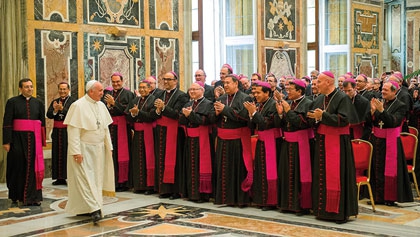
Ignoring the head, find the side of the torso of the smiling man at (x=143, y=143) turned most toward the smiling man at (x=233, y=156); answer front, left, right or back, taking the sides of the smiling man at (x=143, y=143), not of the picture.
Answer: left

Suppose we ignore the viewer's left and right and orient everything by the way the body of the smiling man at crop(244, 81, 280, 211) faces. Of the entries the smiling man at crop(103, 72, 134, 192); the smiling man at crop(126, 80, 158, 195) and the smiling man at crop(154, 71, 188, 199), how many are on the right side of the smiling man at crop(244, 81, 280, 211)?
3

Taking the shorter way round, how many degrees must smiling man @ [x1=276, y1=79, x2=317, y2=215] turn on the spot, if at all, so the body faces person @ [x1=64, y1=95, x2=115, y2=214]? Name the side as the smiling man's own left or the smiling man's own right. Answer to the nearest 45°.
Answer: approximately 45° to the smiling man's own right

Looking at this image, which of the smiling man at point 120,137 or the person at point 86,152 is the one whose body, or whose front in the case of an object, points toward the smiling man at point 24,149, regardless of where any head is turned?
the smiling man at point 120,137

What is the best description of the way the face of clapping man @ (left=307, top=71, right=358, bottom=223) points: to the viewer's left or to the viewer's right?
to the viewer's left

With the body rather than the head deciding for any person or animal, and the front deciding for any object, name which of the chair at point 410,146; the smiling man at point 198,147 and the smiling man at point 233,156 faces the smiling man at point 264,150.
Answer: the chair

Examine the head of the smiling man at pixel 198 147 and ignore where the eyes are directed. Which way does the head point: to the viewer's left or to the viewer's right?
to the viewer's left

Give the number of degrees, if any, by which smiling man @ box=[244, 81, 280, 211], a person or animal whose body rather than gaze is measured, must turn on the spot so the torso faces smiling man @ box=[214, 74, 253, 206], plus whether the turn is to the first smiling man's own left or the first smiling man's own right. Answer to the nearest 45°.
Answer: approximately 90° to the first smiling man's own right

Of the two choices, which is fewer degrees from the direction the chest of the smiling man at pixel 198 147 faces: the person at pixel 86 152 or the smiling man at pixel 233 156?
the person
